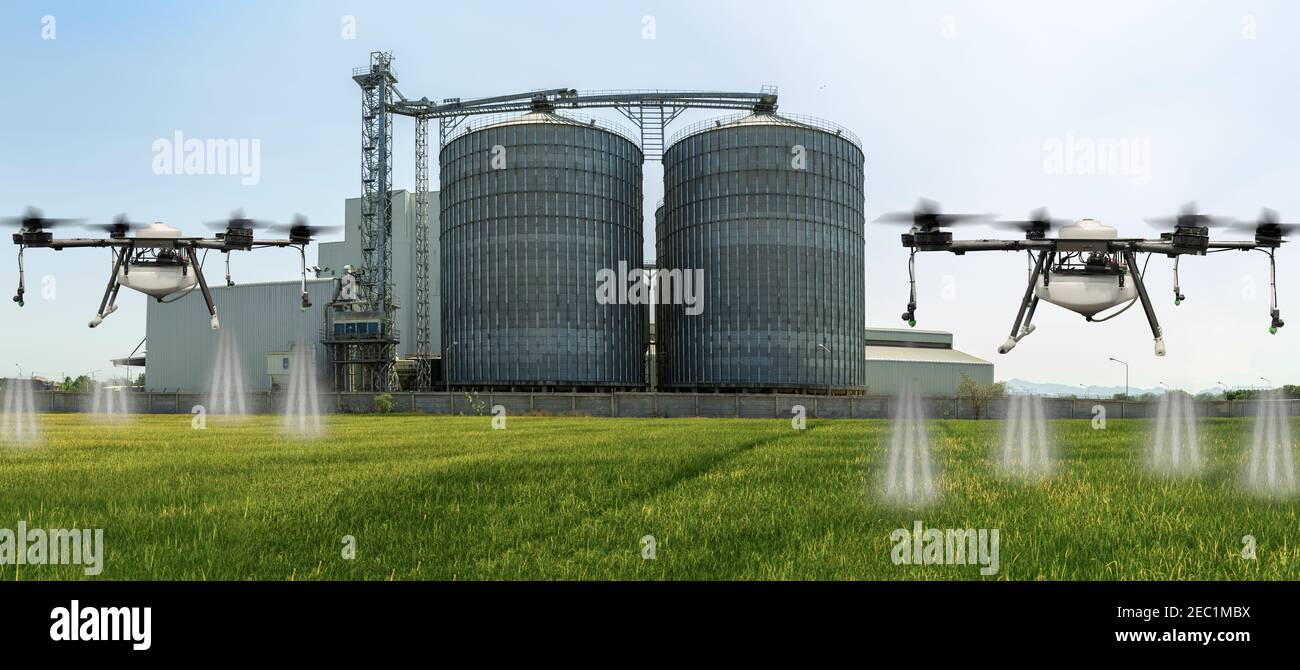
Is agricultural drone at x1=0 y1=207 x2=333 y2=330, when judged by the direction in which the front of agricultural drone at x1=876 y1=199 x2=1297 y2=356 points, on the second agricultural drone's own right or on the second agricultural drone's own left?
on the second agricultural drone's own right

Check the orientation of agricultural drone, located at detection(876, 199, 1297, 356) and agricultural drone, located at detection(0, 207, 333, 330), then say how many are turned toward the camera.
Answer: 2

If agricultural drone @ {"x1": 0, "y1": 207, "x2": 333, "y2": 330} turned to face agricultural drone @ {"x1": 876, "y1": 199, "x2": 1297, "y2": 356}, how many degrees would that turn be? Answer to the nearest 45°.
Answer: approximately 45° to its left
